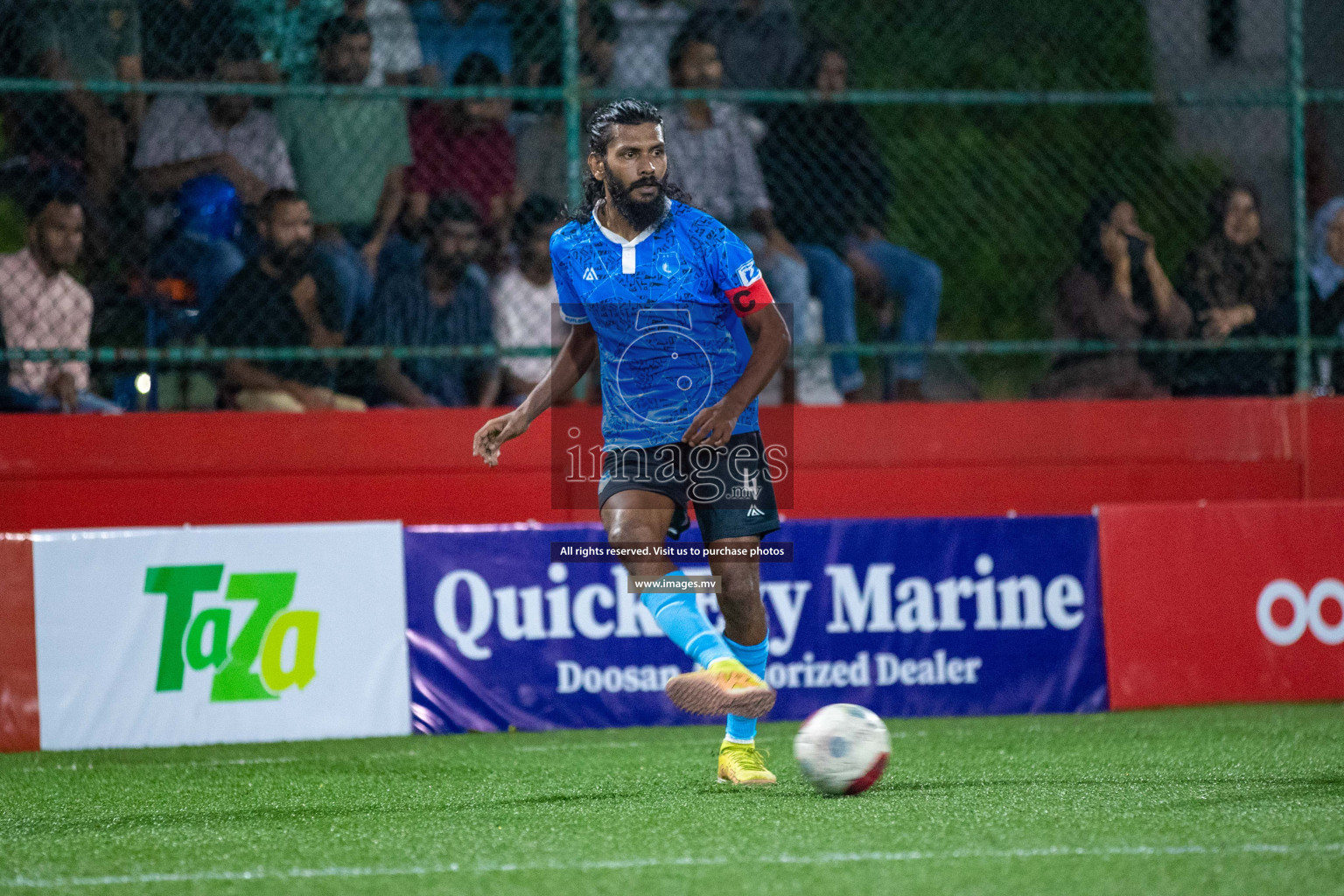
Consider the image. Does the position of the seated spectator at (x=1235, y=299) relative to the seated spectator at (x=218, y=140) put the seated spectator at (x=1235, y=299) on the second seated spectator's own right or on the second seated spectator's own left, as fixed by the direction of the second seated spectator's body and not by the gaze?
on the second seated spectator's own left

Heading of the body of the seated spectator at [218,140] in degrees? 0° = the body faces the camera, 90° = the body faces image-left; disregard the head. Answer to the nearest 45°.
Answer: approximately 0°

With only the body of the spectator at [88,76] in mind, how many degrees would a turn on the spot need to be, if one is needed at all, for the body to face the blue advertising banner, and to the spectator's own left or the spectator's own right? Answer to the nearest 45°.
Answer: approximately 45° to the spectator's own left
